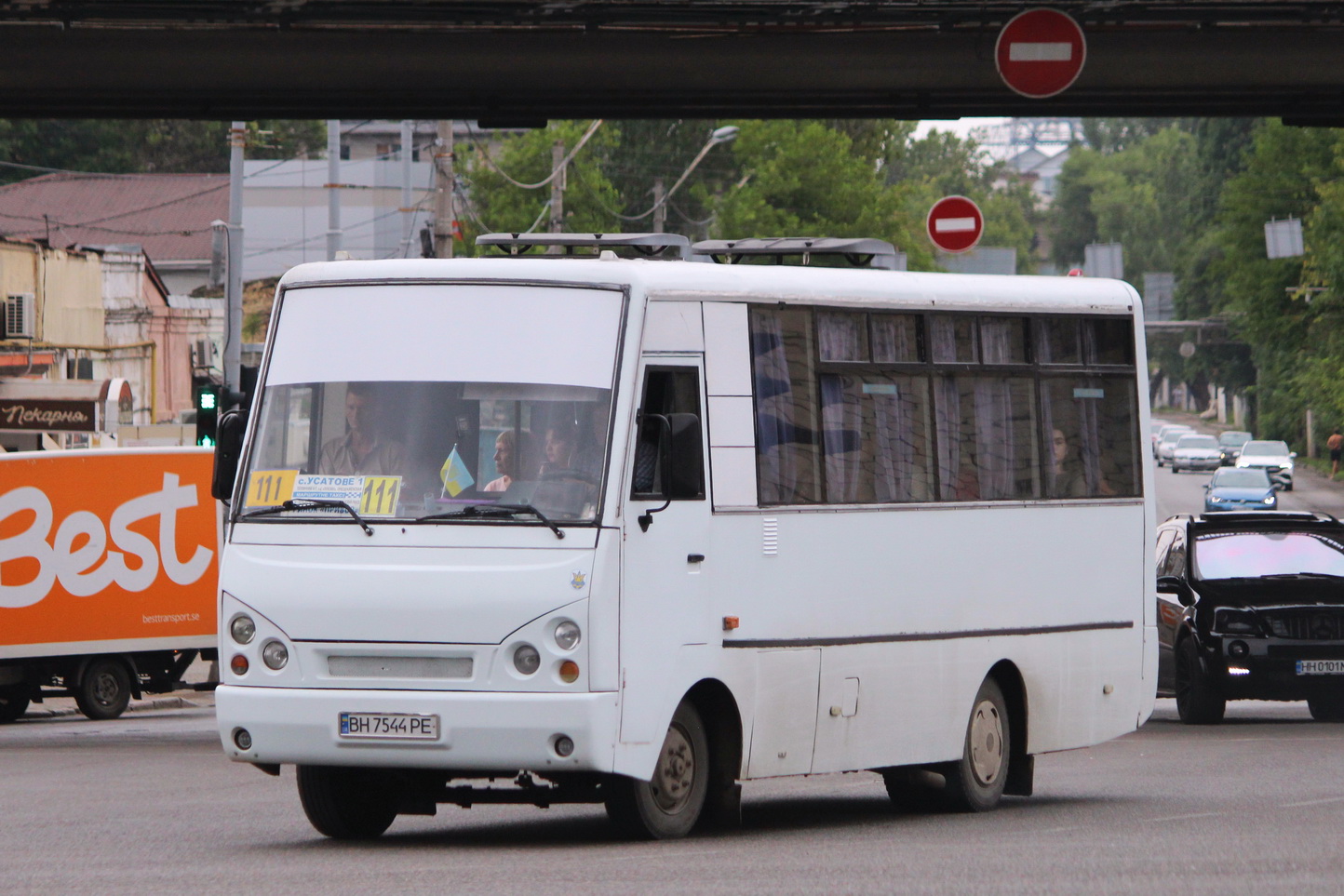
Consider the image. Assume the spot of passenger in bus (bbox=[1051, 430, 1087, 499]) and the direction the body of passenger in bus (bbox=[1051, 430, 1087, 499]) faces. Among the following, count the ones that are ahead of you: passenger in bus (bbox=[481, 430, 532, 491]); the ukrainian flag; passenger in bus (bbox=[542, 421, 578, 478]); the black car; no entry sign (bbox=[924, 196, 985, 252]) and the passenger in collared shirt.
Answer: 4

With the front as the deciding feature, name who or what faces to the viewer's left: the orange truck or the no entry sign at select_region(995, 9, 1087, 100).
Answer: the orange truck

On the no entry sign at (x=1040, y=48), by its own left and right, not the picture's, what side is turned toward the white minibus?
front

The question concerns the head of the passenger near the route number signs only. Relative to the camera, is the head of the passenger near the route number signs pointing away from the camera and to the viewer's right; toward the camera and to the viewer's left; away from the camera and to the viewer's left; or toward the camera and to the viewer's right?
toward the camera and to the viewer's left

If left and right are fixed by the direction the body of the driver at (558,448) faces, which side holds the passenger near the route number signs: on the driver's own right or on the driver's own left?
on the driver's own right

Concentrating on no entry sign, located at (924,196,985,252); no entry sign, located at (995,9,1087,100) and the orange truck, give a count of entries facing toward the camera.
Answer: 2

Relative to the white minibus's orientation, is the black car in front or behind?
behind

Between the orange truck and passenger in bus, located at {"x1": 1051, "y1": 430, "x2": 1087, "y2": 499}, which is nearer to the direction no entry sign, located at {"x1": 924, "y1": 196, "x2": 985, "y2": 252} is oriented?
the passenger in bus
